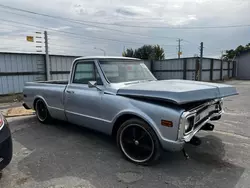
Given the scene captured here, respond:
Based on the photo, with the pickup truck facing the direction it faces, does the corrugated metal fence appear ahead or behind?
behind

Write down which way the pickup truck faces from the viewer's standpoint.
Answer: facing the viewer and to the right of the viewer

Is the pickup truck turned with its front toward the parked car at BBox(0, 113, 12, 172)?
no
